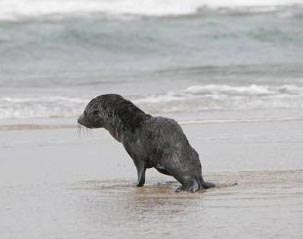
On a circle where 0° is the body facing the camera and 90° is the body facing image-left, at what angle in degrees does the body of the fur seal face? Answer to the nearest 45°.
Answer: approximately 90°
